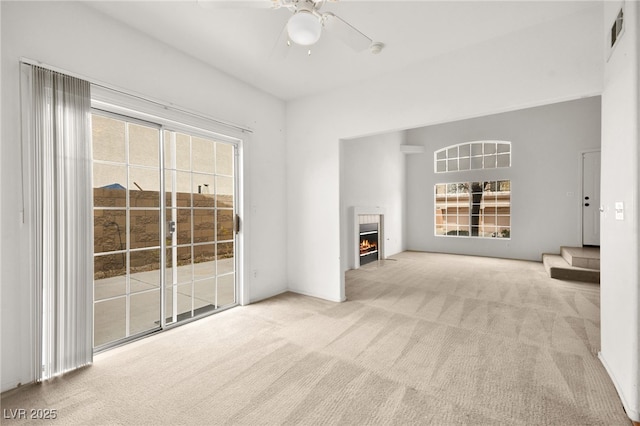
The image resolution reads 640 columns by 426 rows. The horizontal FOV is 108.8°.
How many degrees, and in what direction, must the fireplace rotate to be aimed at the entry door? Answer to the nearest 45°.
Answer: approximately 45° to its left

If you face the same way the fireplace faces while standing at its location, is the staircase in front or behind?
in front

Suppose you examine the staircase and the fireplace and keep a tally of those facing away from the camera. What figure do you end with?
0

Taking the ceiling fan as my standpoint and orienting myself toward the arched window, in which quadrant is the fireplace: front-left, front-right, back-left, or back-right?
front-left

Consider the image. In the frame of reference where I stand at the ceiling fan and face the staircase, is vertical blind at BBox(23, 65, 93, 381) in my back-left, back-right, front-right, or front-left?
back-left

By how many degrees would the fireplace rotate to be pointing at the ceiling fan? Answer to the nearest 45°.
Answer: approximately 45° to its right

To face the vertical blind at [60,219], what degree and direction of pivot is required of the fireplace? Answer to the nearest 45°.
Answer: approximately 90° to its right

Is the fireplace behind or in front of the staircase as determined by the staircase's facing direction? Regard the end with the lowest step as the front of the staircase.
in front

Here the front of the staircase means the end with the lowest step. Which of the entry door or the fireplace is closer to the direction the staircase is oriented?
the fireplace

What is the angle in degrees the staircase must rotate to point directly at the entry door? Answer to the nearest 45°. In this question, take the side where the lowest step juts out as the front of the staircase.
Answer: approximately 135° to its right

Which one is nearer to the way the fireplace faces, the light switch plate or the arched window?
the light switch plate

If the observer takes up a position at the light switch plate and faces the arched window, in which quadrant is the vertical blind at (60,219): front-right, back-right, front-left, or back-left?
back-left

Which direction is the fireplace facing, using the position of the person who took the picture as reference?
facing the viewer and to the right of the viewer
